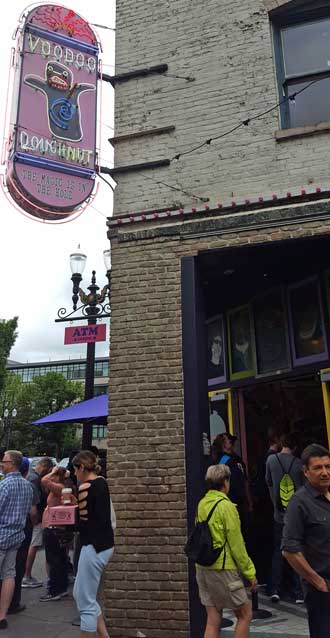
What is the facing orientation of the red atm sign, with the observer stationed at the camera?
facing the viewer

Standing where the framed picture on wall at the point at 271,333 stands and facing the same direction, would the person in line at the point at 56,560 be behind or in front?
in front

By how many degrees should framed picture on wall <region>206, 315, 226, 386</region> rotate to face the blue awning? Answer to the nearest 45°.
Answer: approximately 90° to its right

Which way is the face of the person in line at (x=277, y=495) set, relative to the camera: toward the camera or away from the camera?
away from the camera

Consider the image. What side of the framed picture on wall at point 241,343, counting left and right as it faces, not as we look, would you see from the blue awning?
right

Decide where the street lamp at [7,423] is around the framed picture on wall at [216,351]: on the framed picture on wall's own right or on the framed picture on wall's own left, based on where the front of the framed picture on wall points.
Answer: on the framed picture on wall's own right

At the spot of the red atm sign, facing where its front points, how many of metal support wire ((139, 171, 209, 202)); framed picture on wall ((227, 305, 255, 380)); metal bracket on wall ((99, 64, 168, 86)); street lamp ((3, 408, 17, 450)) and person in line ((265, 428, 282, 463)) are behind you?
1

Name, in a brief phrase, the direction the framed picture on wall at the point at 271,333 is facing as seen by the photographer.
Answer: facing the viewer and to the left of the viewer

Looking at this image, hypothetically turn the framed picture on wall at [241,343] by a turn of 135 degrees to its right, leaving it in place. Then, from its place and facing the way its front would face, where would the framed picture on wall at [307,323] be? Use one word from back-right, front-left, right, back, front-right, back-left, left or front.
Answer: back-right

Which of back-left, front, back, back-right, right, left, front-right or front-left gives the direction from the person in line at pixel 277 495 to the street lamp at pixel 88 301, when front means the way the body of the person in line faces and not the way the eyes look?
front-left

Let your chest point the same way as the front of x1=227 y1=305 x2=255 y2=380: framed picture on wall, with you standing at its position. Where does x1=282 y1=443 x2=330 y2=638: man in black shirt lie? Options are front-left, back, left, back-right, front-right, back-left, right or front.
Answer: front-left

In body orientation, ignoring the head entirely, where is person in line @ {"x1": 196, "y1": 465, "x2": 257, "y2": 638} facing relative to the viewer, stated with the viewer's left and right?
facing away from the viewer and to the right of the viewer

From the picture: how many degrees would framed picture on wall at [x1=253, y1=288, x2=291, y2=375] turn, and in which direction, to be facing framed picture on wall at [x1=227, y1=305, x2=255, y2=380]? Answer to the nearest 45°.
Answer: approximately 90° to its right
